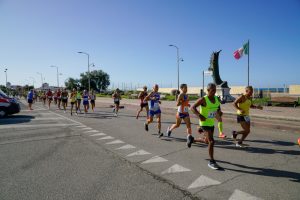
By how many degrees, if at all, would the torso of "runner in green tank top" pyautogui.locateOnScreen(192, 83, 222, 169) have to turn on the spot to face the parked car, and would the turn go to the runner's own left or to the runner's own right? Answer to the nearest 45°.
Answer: approximately 180°

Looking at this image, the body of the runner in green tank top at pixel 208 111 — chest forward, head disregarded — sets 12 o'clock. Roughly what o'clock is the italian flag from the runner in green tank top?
The italian flag is roughly at 8 o'clock from the runner in green tank top.

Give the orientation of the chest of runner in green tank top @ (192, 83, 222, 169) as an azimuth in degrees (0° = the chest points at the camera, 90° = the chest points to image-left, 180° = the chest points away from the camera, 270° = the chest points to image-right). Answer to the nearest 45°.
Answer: approximately 315°

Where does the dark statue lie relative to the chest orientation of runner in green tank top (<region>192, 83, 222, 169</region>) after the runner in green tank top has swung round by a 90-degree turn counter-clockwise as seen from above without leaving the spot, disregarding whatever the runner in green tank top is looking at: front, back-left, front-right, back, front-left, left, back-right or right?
front-left
